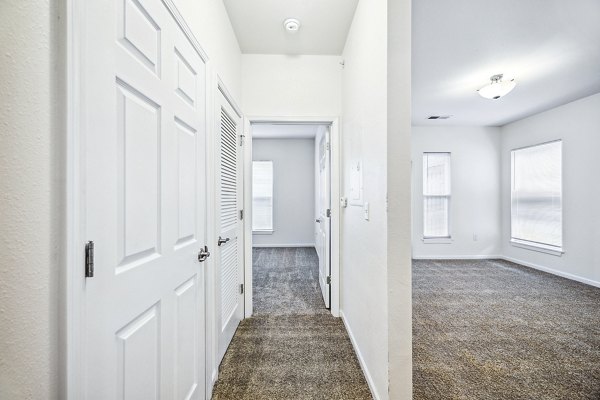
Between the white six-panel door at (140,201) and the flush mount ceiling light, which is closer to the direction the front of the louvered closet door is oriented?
the flush mount ceiling light

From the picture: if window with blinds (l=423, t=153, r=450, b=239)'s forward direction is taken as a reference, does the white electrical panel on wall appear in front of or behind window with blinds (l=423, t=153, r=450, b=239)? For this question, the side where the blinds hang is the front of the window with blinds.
in front

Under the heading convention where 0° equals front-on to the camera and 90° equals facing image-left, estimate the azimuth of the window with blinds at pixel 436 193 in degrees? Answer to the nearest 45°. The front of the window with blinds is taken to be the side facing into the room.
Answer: approximately 0°

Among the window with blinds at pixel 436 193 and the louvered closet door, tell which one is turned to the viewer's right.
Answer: the louvered closet door

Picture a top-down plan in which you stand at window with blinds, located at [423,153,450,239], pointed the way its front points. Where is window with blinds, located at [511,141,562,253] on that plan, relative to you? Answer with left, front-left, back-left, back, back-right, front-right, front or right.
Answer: left

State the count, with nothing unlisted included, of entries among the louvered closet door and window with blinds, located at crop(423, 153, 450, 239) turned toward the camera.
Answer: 1

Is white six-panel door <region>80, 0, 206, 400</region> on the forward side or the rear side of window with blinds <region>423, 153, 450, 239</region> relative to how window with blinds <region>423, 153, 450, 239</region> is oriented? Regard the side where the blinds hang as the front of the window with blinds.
on the forward side

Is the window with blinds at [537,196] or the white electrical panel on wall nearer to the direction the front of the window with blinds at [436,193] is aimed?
the white electrical panel on wall

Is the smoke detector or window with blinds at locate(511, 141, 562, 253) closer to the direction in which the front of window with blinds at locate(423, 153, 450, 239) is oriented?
the smoke detector

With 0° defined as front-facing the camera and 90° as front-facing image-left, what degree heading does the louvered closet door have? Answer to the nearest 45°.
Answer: approximately 270°

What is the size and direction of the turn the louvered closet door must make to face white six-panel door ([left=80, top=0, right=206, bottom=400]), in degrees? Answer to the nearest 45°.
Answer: approximately 90° to its right
